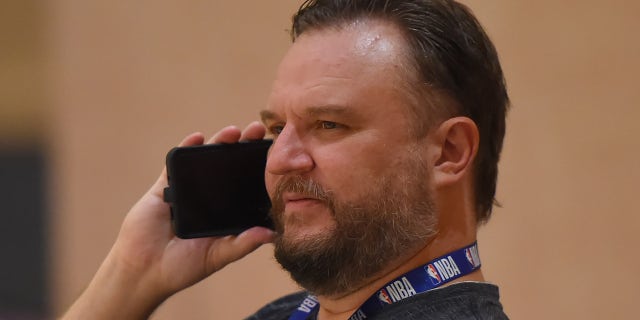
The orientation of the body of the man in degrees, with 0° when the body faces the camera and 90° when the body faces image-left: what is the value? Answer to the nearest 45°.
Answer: approximately 45°
